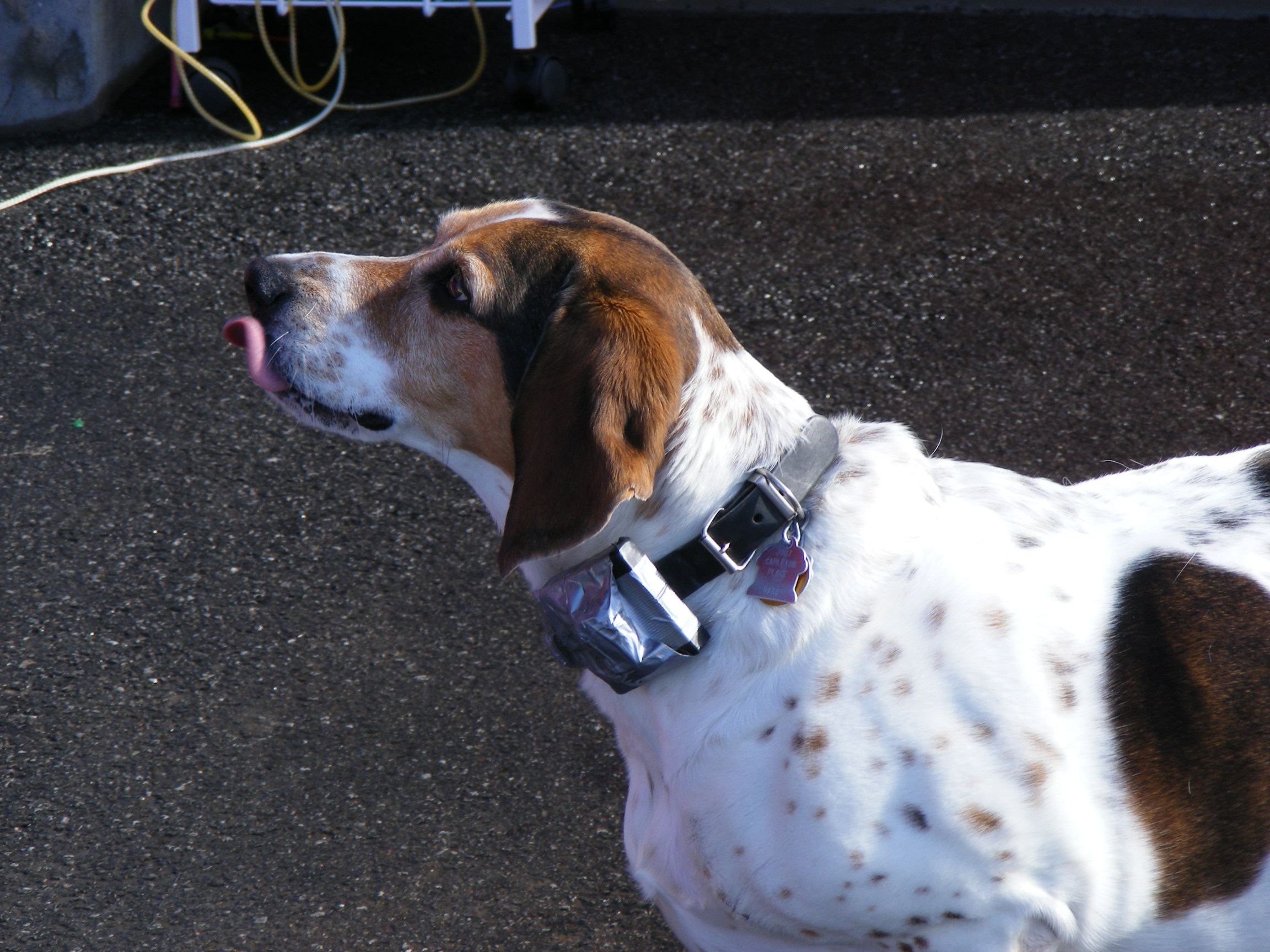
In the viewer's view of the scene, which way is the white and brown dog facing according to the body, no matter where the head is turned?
to the viewer's left

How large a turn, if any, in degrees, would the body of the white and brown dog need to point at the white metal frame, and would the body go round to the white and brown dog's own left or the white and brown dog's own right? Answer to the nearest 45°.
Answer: approximately 45° to the white and brown dog's own right
